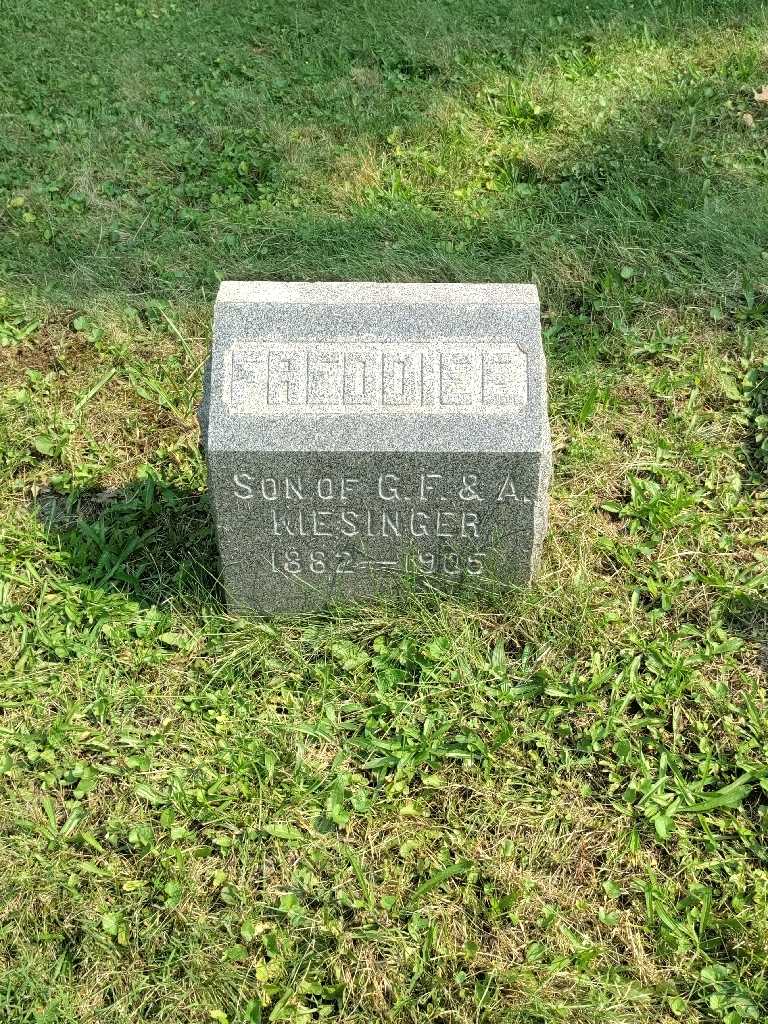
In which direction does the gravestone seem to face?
toward the camera
